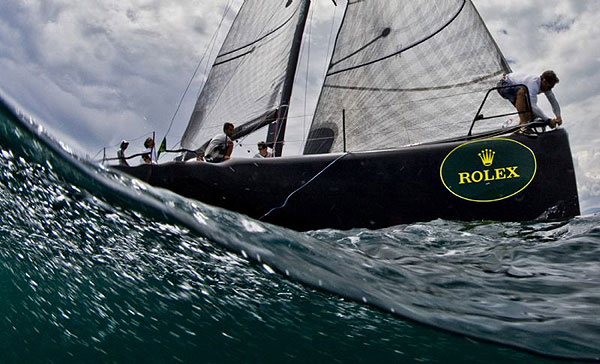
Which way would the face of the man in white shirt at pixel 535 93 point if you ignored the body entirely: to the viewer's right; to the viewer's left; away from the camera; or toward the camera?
to the viewer's right

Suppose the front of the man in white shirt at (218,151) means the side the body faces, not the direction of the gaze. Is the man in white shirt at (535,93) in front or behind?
in front
